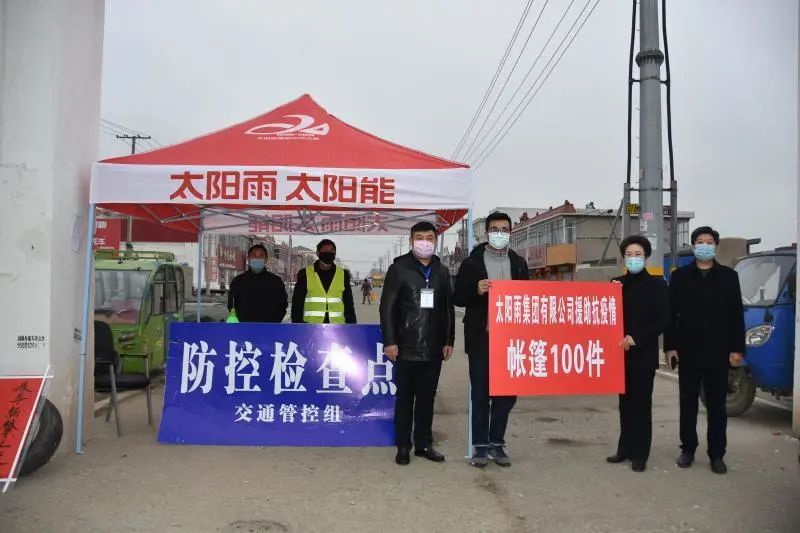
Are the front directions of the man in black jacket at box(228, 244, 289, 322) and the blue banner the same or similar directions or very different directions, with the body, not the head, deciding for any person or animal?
same or similar directions

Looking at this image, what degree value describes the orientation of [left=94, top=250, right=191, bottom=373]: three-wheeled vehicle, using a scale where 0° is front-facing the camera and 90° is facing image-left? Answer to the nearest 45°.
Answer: approximately 45°

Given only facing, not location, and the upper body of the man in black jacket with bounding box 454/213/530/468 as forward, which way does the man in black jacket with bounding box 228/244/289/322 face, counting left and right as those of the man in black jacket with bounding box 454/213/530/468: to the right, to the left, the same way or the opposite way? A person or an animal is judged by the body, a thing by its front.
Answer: the same way

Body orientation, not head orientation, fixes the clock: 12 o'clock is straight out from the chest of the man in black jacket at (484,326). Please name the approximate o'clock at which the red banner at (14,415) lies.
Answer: The red banner is roughly at 2 o'clock from the man in black jacket.

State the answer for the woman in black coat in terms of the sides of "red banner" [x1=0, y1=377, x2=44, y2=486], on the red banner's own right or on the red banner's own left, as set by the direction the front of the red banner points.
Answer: on the red banner's own left

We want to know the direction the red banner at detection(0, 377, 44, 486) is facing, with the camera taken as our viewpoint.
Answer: facing the viewer

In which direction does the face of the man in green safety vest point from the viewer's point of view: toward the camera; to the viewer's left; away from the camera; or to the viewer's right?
toward the camera

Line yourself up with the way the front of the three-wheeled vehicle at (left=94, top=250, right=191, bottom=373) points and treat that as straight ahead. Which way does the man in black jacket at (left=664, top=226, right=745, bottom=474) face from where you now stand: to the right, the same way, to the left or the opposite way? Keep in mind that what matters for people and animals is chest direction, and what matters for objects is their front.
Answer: the same way

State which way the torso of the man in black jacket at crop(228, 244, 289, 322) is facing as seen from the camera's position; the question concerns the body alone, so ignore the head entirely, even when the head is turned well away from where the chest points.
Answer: toward the camera

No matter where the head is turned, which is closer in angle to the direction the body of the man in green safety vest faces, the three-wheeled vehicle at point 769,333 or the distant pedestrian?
the three-wheeled vehicle

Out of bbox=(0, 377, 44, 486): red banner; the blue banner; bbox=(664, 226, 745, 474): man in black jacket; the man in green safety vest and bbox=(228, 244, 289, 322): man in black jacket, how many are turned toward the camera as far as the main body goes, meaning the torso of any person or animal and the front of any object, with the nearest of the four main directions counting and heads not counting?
5

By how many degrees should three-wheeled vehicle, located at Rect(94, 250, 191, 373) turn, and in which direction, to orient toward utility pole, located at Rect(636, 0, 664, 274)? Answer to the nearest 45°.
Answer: approximately 90° to its left
